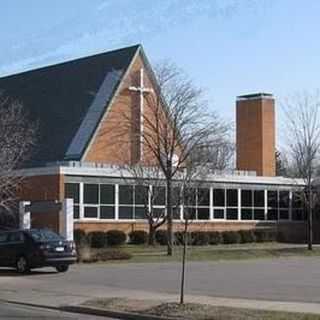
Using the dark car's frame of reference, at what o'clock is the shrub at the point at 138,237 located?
The shrub is roughly at 2 o'clock from the dark car.

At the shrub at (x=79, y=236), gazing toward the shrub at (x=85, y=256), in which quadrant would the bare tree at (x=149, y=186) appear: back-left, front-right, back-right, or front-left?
back-left

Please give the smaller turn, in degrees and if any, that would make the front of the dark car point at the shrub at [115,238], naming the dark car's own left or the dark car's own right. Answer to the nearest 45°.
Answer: approximately 45° to the dark car's own right

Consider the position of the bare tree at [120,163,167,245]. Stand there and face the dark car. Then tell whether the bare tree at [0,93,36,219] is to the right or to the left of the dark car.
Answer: right
